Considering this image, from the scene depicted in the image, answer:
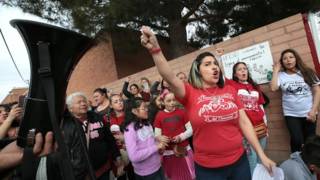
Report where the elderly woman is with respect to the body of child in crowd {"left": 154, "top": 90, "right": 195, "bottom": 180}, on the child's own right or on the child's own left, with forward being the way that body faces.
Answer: on the child's own right

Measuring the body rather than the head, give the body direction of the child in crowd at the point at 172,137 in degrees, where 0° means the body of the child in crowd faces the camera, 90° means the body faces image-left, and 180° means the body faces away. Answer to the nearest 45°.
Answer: approximately 0°

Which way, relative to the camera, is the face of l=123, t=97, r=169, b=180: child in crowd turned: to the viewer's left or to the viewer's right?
to the viewer's right

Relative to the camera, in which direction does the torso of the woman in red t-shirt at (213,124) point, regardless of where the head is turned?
toward the camera

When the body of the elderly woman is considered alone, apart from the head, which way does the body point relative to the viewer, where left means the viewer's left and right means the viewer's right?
facing the viewer and to the right of the viewer

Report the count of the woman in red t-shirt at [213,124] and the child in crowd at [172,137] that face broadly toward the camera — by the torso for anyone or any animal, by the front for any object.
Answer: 2

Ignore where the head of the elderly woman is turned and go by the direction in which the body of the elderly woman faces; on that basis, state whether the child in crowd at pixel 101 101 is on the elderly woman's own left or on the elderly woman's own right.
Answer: on the elderly woman's own left

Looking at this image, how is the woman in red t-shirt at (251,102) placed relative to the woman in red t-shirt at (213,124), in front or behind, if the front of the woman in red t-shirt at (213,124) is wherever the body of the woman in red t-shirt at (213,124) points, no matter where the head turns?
behind

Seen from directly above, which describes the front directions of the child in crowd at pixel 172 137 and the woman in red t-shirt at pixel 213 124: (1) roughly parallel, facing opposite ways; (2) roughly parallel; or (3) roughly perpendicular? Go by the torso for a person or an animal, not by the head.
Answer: roughly parallel

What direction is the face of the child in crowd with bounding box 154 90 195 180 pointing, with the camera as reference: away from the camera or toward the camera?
toward the camera

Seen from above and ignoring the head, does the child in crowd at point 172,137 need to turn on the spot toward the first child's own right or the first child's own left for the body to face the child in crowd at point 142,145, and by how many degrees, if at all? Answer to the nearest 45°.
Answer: approximately 45° to the first child's own right
